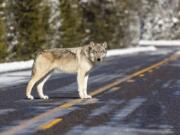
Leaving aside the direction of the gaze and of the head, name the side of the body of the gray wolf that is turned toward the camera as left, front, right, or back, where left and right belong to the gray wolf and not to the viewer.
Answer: right

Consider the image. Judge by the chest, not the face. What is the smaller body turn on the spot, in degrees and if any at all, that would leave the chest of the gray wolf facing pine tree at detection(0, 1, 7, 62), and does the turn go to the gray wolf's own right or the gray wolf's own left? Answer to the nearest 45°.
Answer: approximately 90° to the gray wolf's own left

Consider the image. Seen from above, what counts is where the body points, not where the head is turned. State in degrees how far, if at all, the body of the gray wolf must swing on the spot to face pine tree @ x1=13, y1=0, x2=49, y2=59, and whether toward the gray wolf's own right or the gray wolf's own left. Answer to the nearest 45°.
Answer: approximately 90° to the gray wolf's own left
